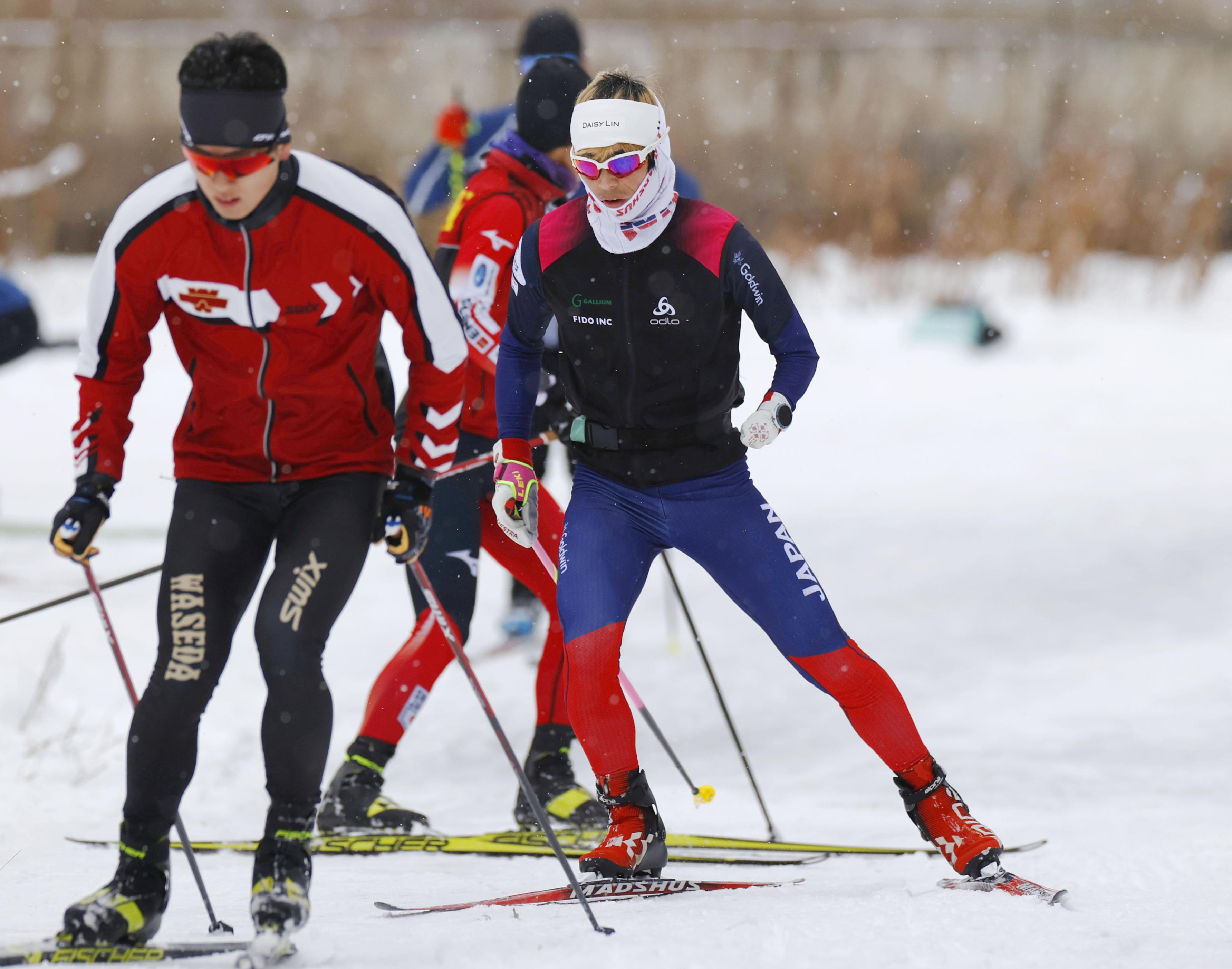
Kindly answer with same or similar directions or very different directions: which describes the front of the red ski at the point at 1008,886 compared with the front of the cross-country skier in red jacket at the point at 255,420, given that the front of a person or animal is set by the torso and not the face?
same or similar directions

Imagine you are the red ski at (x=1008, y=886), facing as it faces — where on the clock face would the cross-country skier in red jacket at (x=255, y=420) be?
The cross-country skier in red jacket is roughly at 4 o'clock from the red ski.

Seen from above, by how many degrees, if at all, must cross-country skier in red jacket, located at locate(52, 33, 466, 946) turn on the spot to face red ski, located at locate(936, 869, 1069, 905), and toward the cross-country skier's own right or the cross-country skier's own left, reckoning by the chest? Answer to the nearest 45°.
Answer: approximately 90° to the cross-country skier's own left

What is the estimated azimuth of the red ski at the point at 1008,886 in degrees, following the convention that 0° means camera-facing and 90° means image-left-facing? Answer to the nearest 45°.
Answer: approximately 315°

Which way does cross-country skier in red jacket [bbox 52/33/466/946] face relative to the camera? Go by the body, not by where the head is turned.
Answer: toward the camera

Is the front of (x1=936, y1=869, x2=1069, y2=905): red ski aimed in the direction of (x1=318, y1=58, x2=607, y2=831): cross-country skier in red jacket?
no

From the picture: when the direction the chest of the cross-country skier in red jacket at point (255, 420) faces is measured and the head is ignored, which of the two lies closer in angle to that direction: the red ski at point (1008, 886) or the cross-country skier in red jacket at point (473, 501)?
the red ski

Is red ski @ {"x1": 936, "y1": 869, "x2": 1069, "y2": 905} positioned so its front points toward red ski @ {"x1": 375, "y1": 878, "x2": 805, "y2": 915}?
no

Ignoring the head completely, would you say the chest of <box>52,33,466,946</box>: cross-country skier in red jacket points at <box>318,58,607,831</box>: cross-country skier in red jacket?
no
